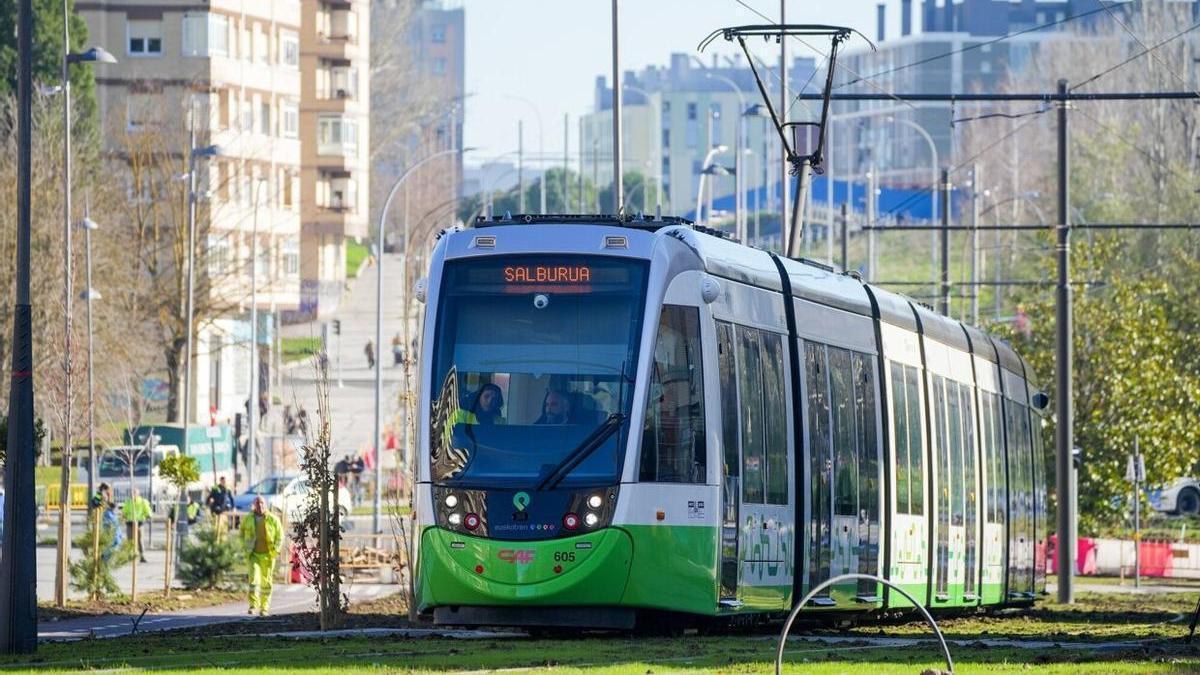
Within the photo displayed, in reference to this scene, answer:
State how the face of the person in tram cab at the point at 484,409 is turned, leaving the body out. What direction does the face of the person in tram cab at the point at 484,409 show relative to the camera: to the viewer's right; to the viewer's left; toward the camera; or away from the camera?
toward the camera

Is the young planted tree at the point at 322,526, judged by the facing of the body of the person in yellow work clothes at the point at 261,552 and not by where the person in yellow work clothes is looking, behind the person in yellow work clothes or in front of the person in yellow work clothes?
in front

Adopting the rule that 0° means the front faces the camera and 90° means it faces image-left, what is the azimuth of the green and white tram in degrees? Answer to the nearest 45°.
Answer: approximately 45°

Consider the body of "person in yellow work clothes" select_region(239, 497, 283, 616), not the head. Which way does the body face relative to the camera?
toward the camera

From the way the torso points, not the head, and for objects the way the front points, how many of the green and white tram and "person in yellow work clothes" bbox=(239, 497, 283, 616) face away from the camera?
0

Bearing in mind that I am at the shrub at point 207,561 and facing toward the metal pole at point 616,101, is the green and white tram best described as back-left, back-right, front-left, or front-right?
front-right

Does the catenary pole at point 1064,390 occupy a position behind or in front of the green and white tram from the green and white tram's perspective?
behind

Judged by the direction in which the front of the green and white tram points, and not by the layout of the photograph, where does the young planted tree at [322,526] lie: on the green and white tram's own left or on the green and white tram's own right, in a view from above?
on the green and white tram's own right
